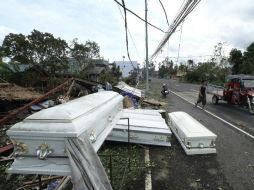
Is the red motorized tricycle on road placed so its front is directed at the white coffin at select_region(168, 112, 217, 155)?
no

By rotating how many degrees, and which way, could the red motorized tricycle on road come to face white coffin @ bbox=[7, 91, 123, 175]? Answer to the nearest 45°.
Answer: approximately 45° to its right
